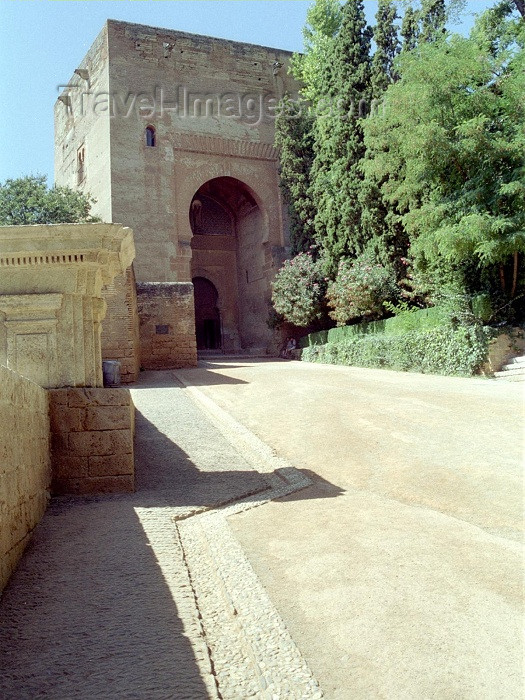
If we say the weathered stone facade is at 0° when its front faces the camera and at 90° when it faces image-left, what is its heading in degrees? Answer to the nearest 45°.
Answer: approximately 0°

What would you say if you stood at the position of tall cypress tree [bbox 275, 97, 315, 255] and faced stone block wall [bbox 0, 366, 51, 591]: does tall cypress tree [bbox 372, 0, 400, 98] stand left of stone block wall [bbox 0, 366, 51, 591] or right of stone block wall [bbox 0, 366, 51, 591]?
left

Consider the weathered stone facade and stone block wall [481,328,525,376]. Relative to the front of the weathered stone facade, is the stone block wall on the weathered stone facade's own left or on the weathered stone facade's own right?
on the weathered stone facade's own left

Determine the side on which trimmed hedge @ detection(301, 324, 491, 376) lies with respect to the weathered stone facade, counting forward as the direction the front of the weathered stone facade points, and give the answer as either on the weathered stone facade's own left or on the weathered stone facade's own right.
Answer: on the weathered stone facade's own left

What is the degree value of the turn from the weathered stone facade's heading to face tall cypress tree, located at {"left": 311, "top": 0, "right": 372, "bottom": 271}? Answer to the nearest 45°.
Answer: approximately 135° to its left
